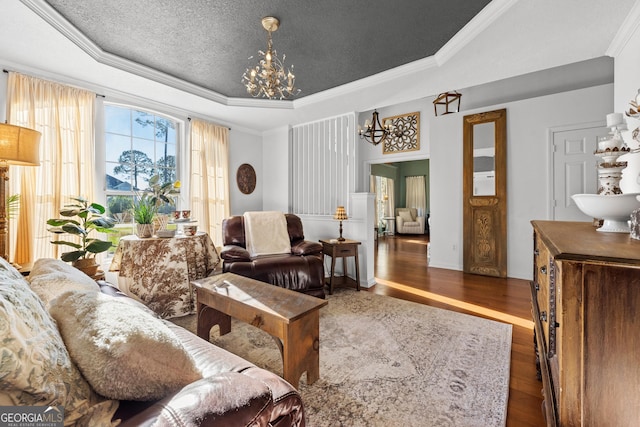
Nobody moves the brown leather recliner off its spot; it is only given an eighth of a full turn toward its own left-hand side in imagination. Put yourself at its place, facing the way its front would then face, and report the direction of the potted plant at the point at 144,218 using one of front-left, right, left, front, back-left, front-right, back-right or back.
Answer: back-right

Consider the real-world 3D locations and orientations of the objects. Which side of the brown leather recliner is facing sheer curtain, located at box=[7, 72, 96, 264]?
right

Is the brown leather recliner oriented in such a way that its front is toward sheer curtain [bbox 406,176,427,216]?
no

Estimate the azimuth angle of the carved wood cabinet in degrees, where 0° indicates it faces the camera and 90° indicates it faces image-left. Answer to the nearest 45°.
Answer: approximately 90°

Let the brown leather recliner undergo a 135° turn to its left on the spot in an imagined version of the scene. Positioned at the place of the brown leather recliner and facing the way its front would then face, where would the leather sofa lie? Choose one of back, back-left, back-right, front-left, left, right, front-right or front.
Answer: back-right

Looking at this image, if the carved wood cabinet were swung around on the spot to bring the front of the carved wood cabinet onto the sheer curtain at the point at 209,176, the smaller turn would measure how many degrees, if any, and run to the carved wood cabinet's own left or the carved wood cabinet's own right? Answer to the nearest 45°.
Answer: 0° — it already faces it

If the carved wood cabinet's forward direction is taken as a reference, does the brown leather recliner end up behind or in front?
in front

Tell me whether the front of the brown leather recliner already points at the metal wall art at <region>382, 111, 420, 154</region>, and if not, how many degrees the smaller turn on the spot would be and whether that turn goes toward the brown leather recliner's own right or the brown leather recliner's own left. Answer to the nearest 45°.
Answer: approximately 135° to the brown leather recliner's own left

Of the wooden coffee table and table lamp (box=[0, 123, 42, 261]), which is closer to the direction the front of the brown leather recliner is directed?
the wooden coffee table

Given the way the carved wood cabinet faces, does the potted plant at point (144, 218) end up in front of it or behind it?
in front

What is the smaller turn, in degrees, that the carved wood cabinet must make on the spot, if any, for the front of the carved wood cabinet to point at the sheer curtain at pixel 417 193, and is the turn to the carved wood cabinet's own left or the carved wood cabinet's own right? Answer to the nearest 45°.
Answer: approximately 45° to the carved wood cabinet's own right

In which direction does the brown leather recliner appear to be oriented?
toward the camera

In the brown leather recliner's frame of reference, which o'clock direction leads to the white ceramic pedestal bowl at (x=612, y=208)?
The white ceramic pedestal bowl is roughly at 11 o'clock from the brown leather recliner.

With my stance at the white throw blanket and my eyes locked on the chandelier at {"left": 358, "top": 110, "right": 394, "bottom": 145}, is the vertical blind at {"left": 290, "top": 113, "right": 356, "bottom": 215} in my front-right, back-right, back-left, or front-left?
front-left

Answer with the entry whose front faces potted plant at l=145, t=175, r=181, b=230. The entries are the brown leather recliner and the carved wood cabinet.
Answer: the carved wood cabinet

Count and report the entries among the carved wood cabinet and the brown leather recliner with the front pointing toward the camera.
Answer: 1
